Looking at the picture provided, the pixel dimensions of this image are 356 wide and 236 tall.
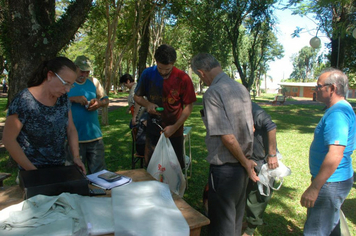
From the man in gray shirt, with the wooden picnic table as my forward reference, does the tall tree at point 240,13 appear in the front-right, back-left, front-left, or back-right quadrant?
back-right

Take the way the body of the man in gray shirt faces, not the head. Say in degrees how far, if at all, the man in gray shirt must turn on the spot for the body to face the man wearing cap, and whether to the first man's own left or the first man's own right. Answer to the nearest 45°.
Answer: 0° — they already face them

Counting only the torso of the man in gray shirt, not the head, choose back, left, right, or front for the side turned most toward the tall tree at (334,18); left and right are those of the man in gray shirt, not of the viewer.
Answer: right

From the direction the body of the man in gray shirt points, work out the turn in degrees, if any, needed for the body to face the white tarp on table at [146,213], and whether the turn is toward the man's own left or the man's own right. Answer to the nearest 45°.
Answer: approximately 90° to the man's own left

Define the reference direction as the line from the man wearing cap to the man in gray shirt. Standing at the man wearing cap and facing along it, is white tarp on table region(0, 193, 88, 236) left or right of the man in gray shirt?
right

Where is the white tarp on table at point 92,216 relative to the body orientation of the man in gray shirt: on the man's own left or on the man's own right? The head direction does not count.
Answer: on the man's own left

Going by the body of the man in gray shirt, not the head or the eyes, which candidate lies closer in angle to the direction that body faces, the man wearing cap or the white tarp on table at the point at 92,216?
the man wearing cap

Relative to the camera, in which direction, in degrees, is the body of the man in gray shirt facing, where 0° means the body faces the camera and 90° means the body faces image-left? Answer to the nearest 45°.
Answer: approximately 135°

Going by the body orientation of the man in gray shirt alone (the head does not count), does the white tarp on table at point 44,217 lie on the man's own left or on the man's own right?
on the man's own left

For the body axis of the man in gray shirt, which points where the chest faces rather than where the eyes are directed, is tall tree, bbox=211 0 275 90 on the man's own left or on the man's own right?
on the man's own right

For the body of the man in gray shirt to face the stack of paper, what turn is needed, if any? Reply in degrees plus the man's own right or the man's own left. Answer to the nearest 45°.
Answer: approximately 45° to the man's own left
